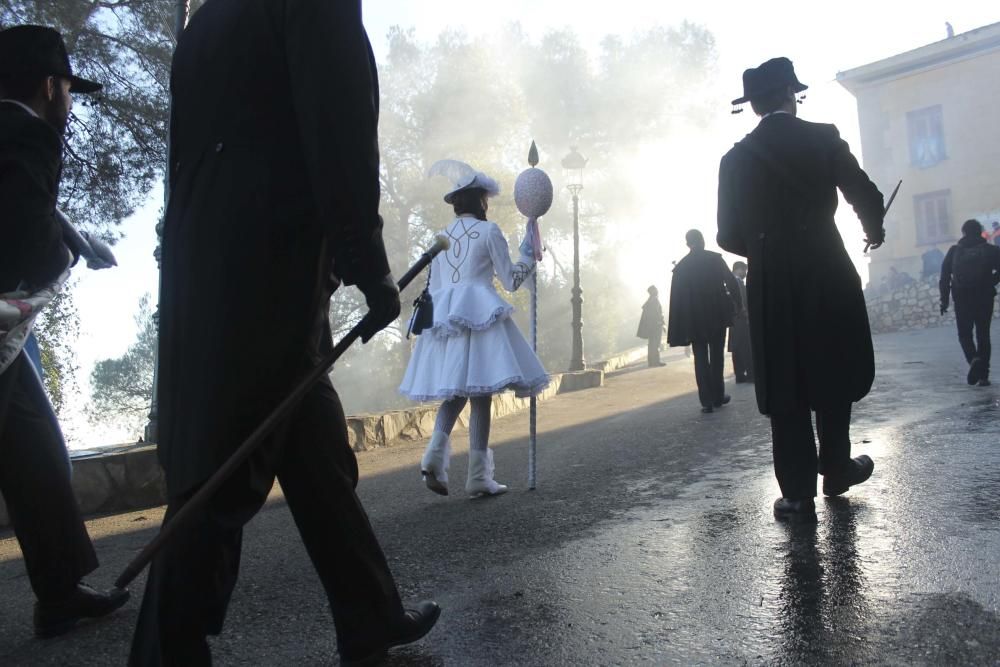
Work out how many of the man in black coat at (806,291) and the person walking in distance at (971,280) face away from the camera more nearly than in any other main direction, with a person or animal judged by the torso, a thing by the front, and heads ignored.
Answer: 2

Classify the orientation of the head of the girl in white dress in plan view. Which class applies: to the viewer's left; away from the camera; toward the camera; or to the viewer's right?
away from the camera

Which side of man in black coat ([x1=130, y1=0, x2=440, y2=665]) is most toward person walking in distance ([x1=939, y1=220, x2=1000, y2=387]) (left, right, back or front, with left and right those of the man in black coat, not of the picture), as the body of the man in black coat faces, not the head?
front

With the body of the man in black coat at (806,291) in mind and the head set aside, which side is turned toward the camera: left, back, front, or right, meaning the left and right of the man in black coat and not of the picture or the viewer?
back

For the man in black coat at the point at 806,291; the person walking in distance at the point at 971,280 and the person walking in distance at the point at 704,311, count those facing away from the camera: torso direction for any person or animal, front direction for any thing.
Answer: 3

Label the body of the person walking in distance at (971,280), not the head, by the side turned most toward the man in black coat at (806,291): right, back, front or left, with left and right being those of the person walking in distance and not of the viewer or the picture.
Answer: back

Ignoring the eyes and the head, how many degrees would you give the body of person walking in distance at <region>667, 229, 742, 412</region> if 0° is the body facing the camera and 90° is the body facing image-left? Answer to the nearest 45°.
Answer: approximately 180°

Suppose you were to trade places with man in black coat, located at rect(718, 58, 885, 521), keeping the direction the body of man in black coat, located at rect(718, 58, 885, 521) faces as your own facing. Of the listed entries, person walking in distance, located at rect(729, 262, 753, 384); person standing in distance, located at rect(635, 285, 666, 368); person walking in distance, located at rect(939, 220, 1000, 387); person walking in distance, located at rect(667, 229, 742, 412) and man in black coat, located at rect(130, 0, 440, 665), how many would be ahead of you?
4

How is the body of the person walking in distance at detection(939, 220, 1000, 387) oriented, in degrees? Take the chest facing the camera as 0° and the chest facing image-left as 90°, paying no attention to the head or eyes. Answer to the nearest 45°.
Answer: approximately 180°

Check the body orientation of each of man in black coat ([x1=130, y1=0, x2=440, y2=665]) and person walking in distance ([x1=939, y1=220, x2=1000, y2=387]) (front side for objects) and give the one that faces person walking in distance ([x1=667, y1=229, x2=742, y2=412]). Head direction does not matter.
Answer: the man in black coat

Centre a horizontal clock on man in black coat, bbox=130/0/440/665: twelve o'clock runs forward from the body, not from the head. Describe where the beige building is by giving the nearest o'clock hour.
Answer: The beige building is roughly at 12 o'clock from the man in black coat.

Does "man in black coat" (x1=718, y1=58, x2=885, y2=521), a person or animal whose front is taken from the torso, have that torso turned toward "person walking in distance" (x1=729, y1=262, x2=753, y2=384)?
yes

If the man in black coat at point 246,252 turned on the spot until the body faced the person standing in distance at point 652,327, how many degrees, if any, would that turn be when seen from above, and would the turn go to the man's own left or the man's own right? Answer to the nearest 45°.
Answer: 0° — they already face them

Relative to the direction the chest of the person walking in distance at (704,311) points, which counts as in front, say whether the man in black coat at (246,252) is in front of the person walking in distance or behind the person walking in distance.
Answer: behind
